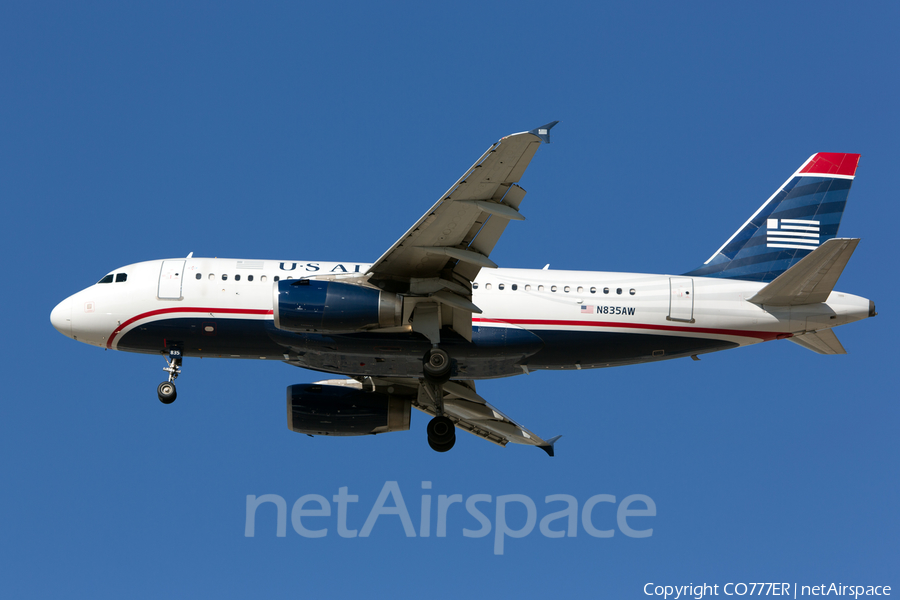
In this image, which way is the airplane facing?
to the viewer's left
